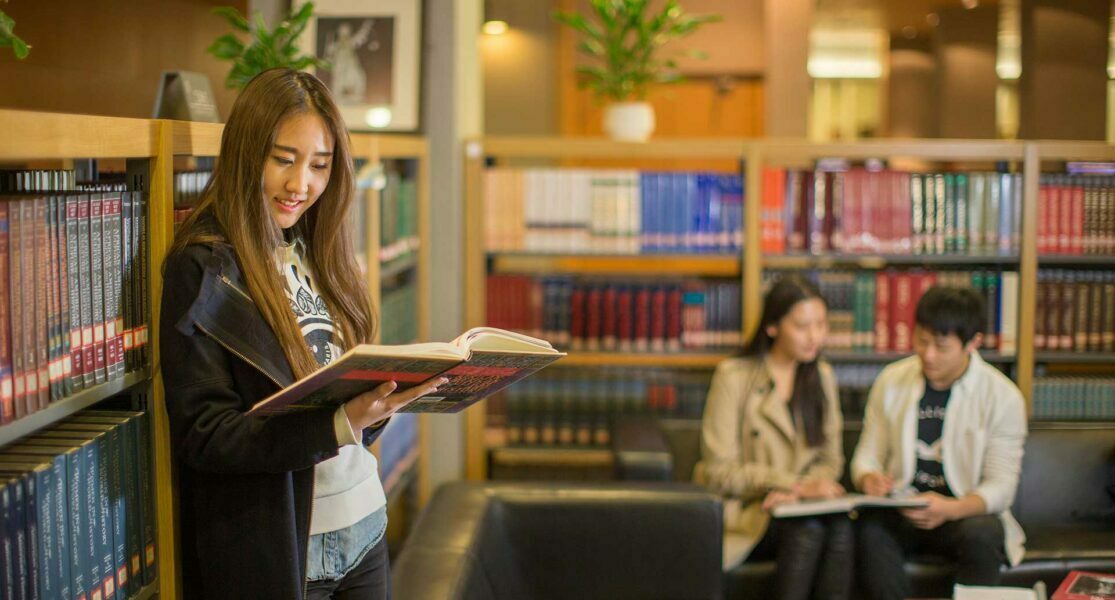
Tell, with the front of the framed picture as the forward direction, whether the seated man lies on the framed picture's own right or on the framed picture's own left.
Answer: on the framed picture's own left

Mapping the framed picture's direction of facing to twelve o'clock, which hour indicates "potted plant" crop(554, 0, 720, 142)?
The potted plant is roughly at 9 o'clock from the framed picture.

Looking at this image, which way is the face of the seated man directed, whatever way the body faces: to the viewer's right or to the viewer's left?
to the viewer's left

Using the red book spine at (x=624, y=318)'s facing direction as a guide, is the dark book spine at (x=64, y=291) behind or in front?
in front

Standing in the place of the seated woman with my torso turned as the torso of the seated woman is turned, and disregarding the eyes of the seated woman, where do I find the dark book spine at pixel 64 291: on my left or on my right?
on my right

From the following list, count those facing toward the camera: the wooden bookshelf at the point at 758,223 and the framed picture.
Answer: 2

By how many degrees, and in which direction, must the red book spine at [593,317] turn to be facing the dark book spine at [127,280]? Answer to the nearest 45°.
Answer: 0° — it already faces it

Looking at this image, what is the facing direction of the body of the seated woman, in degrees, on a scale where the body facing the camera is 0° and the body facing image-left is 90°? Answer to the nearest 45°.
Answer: approximately 315°

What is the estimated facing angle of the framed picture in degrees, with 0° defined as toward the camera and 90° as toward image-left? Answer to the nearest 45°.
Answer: approximately 0°
